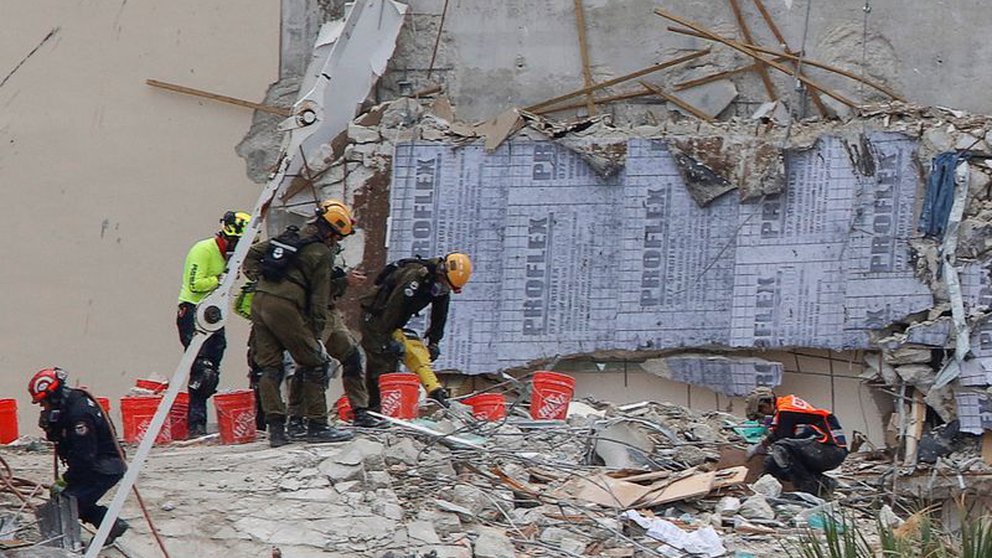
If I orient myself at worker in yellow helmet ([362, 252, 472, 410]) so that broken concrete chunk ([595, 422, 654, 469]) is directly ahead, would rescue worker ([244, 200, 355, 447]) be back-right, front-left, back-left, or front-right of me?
back-right

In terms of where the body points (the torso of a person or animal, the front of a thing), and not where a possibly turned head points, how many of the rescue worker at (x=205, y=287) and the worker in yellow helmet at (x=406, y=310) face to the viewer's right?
2

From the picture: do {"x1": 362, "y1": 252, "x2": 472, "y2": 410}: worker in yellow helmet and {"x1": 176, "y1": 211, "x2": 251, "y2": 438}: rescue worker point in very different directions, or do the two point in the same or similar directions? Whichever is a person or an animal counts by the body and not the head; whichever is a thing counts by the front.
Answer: same or similar directions

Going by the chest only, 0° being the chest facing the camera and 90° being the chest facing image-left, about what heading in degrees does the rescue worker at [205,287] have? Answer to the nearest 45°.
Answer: approximately 270°

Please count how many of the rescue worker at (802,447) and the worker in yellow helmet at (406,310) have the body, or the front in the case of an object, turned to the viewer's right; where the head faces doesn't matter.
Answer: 1

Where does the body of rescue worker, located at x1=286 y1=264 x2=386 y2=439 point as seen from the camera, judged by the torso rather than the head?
to the viewer's right

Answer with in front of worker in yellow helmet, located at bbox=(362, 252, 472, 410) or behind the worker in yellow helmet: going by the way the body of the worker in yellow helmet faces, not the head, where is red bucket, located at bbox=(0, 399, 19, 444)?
behind

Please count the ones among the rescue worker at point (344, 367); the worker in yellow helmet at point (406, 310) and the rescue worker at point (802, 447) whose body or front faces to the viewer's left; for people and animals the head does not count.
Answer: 1

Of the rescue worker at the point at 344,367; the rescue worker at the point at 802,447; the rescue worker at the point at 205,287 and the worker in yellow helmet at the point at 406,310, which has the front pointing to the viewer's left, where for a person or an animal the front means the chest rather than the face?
the rescue worker at the point at 802,447

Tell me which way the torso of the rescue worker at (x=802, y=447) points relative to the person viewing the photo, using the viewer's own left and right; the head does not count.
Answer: facing to the left of the viewer

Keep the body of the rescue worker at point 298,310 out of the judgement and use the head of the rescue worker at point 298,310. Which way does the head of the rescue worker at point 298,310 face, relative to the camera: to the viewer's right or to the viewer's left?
to the viewer's right
